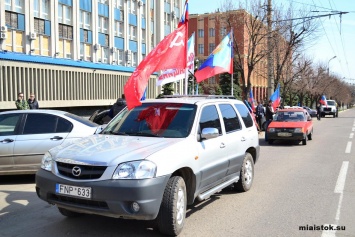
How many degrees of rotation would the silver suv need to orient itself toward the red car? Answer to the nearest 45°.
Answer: approximately 180°

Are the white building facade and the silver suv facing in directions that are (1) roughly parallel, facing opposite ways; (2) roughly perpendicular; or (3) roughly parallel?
roughly perpendicular

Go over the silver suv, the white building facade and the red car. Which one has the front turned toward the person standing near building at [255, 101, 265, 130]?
the white building facade

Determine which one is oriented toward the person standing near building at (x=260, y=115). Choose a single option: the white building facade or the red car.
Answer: the white building facade

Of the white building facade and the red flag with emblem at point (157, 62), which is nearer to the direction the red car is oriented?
the red flag with emblem

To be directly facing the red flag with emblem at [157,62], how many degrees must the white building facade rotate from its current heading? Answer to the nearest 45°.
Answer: approximately 45° to its right

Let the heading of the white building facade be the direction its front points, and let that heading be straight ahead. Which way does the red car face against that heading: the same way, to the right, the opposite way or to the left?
to the right

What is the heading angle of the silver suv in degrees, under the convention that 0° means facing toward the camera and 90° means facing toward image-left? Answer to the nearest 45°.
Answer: approximately 45°
